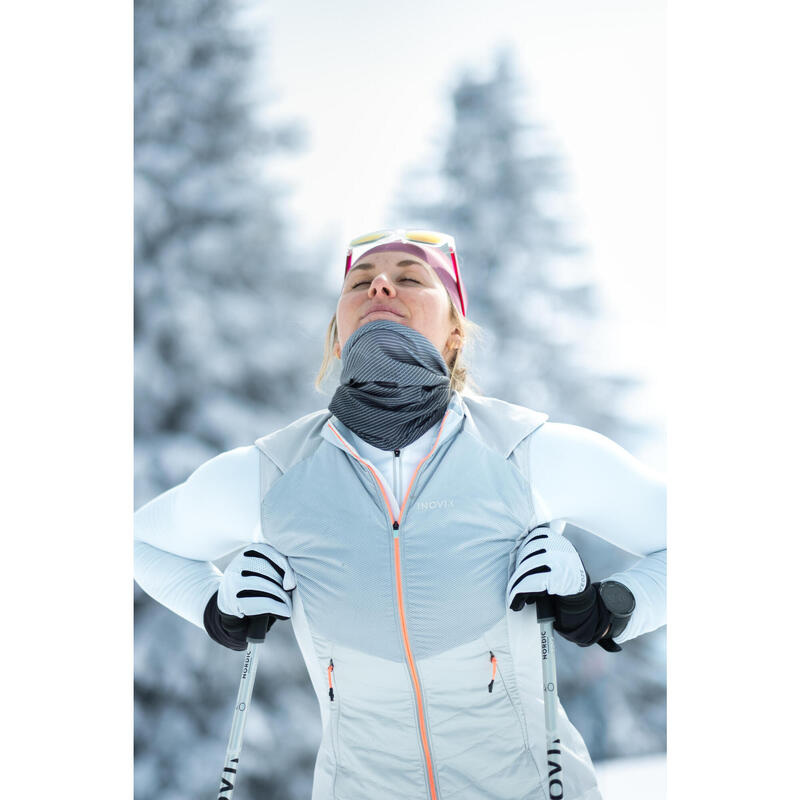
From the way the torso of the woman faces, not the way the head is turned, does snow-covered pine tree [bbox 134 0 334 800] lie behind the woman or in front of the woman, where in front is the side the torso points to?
behind

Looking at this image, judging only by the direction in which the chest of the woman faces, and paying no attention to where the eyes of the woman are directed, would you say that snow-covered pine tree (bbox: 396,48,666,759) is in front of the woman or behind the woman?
behind

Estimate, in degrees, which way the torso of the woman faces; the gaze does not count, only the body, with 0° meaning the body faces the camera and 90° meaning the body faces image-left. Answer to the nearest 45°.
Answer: approximately 0°
